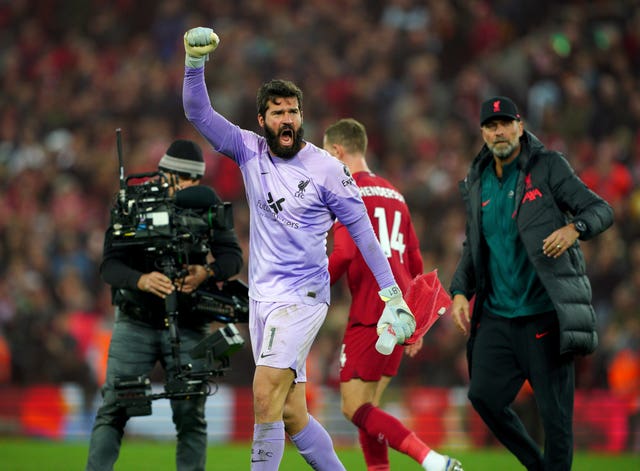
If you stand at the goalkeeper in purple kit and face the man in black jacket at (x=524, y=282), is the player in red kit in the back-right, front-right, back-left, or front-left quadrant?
front-left

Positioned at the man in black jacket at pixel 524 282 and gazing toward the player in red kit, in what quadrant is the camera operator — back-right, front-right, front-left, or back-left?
front-left

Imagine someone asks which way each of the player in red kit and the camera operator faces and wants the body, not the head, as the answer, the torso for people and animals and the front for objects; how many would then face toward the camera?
1

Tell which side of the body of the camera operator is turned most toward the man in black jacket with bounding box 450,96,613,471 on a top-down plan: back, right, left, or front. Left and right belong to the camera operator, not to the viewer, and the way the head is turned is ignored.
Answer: left

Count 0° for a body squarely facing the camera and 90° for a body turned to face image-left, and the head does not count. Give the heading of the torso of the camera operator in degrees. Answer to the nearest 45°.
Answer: approximately 0°

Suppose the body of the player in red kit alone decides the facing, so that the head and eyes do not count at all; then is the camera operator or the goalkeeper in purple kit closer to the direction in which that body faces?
the camera operator

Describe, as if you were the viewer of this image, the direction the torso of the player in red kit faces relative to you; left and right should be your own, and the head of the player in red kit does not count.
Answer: facing away from the viewer and to the left of the viewer

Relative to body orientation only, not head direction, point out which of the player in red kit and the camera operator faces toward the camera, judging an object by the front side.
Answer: the camera operator

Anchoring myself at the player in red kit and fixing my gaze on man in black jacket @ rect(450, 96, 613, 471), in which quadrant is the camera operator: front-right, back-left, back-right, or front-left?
back-right

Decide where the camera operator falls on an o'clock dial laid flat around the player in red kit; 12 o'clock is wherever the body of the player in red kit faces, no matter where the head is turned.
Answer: The camera operator is roughly at 10 o'clock from the player in red kit.

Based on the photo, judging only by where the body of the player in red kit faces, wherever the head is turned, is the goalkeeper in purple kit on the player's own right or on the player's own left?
on the player's own left

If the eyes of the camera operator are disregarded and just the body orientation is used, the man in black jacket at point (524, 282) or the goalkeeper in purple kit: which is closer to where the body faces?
the goalkeeper in purple kit
